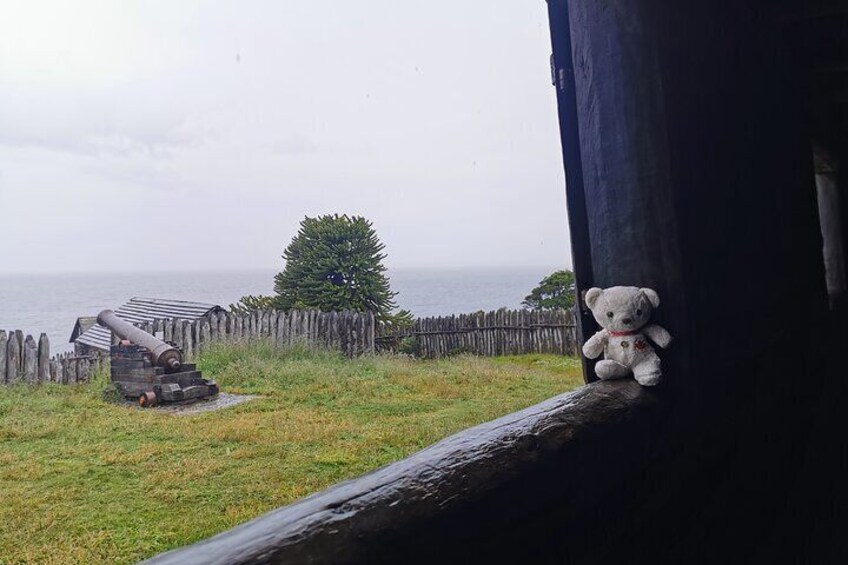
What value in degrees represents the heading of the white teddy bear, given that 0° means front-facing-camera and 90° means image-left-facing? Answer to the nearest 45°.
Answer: approximately 0°

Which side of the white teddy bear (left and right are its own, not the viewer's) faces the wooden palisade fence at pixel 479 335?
back

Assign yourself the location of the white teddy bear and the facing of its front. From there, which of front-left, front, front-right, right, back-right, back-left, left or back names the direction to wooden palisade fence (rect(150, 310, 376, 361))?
back-right

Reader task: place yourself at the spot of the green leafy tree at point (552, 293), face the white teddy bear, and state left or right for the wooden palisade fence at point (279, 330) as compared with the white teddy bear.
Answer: right

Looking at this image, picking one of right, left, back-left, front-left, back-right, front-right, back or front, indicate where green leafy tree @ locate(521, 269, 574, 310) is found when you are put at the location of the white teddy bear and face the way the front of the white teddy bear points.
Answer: back

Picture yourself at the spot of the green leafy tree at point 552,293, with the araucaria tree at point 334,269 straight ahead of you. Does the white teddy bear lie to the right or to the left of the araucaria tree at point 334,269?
left

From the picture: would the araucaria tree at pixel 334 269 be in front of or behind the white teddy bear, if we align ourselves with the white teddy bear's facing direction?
behind
